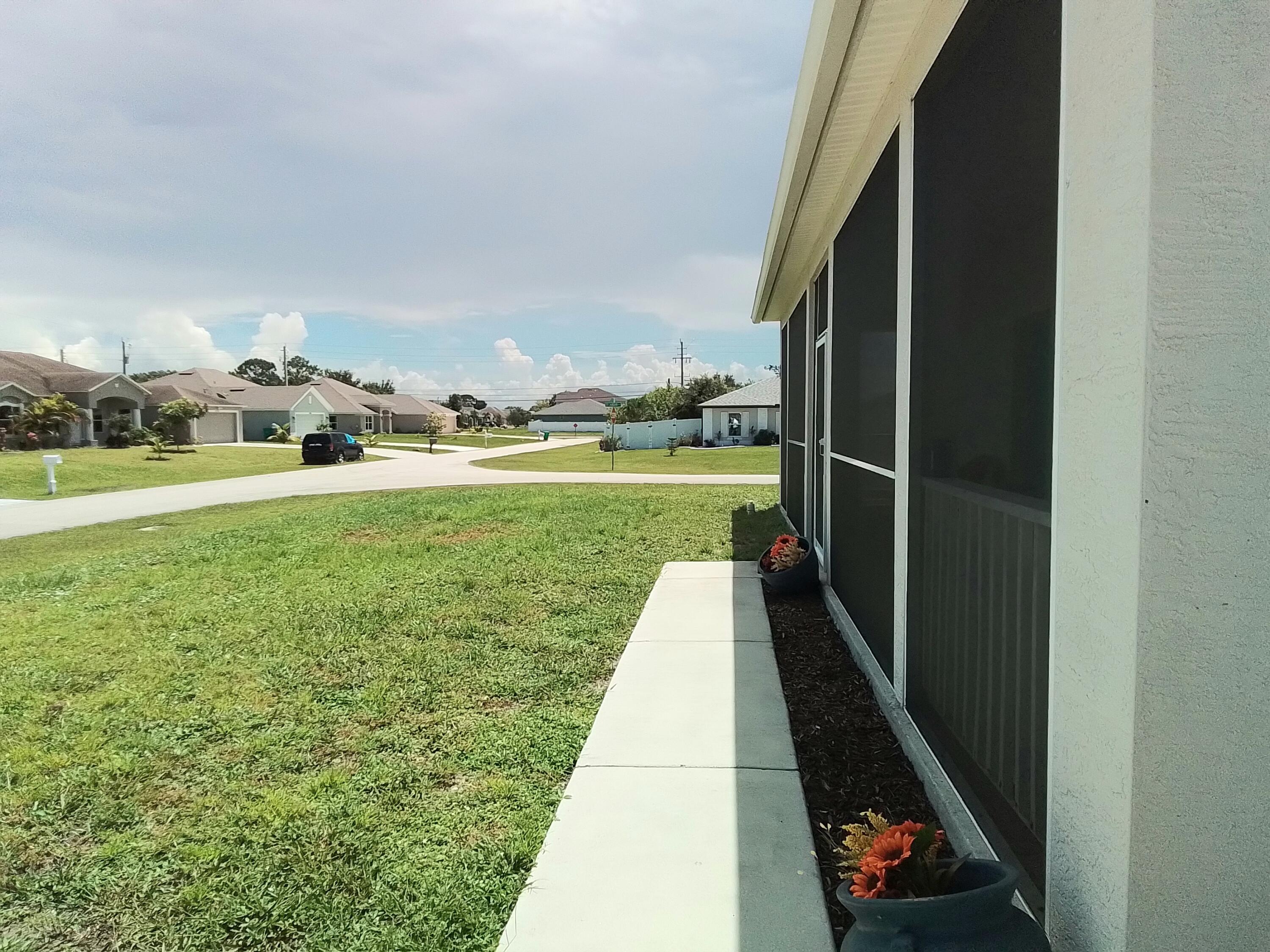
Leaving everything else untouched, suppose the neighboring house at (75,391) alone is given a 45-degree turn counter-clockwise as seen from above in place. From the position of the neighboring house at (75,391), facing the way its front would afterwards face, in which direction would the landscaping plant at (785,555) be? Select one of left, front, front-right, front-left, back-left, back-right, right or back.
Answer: right

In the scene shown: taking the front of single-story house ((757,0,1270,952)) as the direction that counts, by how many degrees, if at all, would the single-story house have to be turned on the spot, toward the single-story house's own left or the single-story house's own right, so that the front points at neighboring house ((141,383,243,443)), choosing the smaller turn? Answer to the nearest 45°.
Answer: approximately 45° to the single-story house's own right

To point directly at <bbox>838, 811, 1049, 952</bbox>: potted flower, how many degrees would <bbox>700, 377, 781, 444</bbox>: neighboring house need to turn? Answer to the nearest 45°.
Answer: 0° — it already faces it

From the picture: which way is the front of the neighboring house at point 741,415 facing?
toward the camera

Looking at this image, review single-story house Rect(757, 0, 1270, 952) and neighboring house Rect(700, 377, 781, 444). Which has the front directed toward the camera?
the neighboring house

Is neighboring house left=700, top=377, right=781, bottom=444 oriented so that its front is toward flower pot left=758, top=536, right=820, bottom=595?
yes

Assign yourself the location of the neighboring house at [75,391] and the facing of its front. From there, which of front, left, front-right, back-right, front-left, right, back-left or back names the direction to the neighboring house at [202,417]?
left

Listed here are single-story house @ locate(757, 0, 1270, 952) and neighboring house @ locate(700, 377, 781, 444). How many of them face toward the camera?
1

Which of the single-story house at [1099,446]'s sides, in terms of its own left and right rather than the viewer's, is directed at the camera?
left

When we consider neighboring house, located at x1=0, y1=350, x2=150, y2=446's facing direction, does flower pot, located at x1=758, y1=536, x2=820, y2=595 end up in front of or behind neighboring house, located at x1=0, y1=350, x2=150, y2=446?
in front

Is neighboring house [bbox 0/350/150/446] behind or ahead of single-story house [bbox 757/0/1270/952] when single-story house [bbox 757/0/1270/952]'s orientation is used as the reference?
ahead

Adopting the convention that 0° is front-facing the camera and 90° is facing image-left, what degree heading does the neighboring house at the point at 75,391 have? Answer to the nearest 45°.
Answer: approximately 315°

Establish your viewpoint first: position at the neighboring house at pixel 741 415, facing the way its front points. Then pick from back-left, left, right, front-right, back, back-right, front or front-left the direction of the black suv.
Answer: front-right

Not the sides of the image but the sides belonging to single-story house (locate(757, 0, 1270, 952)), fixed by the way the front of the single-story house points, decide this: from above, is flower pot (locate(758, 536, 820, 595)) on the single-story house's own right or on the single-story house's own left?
on the single-story house's own right

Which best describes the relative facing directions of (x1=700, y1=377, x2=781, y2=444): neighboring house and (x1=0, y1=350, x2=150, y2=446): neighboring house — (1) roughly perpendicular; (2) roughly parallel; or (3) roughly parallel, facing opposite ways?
roughly perpendicular

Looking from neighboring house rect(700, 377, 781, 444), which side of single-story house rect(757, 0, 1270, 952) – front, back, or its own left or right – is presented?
right
